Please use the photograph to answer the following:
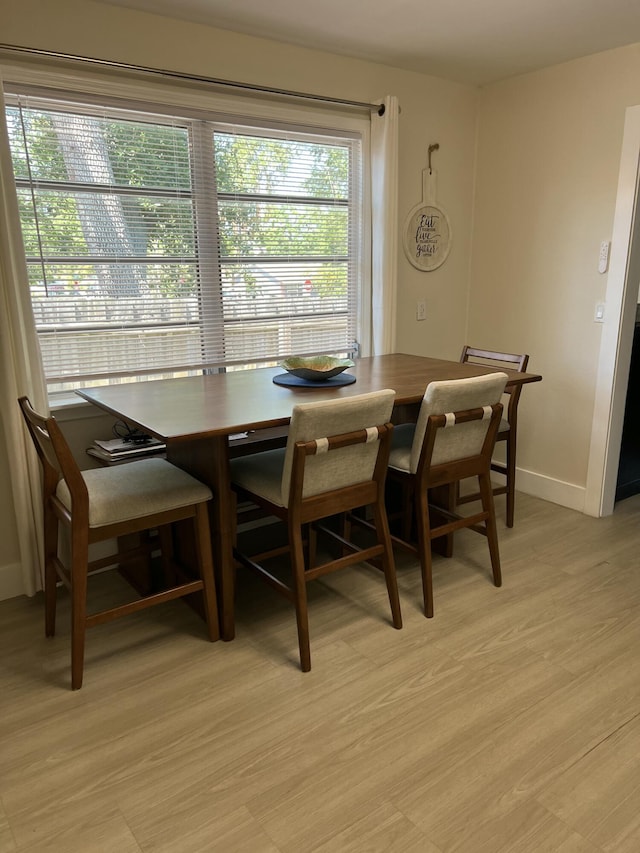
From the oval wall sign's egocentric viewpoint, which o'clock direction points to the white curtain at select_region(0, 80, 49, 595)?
The white curtain is roughly at 3 o'clock from the oval wall sign.

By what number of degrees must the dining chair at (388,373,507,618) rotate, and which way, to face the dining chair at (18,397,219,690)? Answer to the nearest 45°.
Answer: approximately 90° to its left

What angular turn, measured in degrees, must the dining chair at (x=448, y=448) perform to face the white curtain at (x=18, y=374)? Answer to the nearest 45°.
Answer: approximately 45° to its left

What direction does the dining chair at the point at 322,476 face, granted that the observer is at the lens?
facing away from the viewer and to the left of the viewer

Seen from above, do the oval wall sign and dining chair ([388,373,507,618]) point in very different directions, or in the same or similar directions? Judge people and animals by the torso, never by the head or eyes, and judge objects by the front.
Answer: very different directions

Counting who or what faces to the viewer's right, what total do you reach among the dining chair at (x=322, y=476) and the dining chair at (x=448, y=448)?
0

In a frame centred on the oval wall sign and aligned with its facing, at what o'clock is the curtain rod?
The curtain rod is roughly at 3 o'clock from the oval wall sign.

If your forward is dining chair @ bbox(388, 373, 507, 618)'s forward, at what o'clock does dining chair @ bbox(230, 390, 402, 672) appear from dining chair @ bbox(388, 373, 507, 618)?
dining chair @ bbox(230, 390, 402, 672) is roughly at 9 o'clock from dining chair @ bbox(388, 373, 507, 618).

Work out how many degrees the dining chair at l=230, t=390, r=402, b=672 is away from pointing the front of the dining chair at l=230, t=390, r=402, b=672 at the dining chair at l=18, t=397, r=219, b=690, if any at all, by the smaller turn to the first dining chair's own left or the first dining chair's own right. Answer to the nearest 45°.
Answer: approximately 45° to the first dining chair's own left

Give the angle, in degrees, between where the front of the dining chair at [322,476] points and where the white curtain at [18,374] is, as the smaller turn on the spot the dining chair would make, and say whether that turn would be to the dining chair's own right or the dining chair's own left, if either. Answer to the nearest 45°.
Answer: approximately 45° to the dining chair's own left

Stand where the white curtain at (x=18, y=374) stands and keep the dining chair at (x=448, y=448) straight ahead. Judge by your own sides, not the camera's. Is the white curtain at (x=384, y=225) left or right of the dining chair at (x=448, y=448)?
left

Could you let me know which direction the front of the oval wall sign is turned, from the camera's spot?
facing the viewer and to the right of the viewer

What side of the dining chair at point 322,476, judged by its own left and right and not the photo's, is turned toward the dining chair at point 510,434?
right

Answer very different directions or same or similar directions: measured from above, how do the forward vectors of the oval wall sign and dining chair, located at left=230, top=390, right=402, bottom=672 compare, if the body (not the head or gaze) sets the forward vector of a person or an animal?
very different directions

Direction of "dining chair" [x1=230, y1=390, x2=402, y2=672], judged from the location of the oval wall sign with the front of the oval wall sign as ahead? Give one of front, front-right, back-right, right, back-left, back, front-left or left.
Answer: front-right

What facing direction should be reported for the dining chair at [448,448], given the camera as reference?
facing away from the viewer and to the left of the viewer
